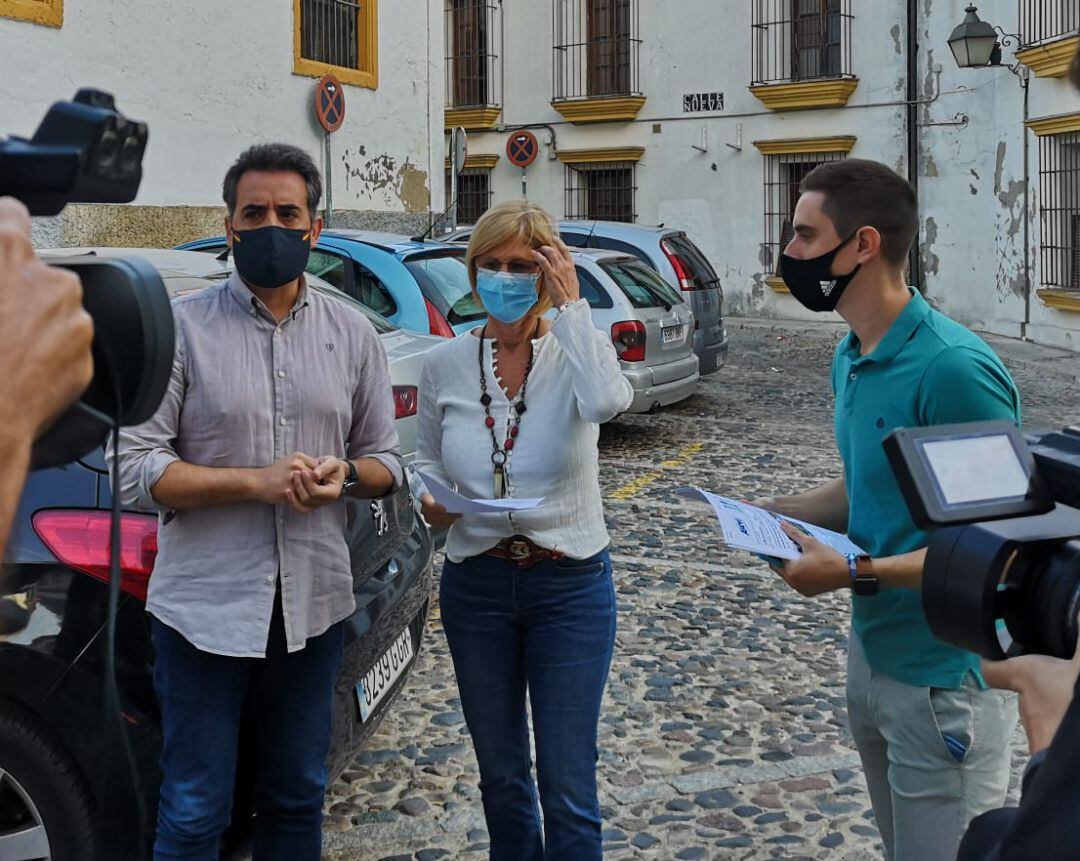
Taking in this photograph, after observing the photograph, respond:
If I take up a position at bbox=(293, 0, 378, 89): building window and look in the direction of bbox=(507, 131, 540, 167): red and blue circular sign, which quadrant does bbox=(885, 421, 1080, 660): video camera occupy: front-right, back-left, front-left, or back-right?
back-right

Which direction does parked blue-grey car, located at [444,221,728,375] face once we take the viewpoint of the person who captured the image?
facing away from the viewer and to the left of the viewer

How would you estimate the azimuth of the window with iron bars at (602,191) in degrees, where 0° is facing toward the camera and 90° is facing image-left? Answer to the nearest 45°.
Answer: approximately 0°

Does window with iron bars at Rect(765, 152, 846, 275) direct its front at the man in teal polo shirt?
yes

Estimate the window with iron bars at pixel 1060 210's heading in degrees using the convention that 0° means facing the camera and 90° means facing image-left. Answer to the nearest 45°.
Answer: approximately 45°

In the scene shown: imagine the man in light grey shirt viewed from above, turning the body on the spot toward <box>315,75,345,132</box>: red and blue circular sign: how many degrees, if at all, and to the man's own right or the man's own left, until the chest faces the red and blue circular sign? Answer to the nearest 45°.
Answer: approximately 180°

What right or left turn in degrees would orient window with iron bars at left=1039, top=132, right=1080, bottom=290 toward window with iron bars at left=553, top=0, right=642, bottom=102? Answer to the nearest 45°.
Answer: approximately 90° to its right

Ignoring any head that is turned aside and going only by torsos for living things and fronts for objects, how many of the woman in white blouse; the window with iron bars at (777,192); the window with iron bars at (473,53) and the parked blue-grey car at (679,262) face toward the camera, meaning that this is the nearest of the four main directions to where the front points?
3

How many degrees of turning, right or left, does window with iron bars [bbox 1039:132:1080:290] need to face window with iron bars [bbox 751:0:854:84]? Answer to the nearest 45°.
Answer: approximately 90° to its right
